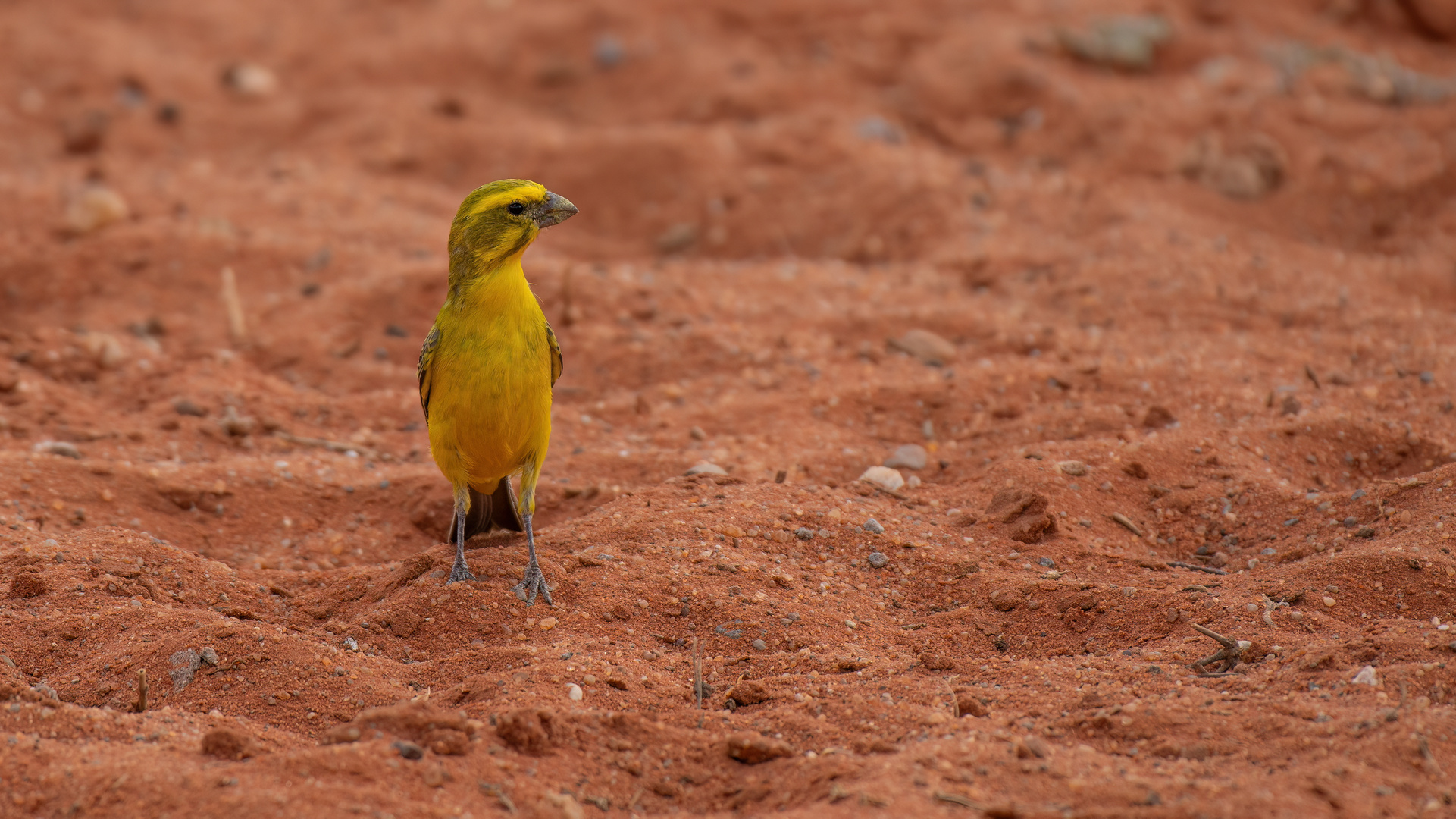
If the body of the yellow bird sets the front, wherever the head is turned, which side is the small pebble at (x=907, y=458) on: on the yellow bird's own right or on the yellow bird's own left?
on the yellow bird's own left

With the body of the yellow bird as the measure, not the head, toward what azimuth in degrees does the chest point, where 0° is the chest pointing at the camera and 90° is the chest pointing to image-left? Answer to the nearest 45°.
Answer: approximately 0°

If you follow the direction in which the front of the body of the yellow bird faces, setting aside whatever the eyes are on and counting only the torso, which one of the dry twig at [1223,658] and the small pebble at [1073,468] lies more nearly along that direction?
the dry twig

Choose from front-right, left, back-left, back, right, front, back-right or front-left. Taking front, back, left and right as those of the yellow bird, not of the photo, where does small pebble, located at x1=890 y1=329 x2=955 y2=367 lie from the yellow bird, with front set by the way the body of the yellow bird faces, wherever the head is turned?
back-left

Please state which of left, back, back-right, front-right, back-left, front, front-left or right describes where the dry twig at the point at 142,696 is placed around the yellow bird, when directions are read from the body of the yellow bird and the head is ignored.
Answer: front-right

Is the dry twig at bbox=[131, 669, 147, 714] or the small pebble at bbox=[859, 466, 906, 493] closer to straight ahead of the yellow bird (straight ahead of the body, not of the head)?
the dry twig

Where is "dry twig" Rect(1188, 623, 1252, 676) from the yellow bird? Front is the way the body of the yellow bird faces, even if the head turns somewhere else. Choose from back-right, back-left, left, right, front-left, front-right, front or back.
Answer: front-left

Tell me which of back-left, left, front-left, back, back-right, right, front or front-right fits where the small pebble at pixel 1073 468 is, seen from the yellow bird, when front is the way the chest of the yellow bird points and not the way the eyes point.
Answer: left

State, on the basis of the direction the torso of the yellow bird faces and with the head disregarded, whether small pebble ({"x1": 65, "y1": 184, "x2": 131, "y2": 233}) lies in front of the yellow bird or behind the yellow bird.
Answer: behind
